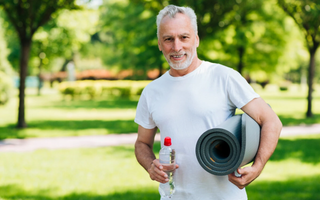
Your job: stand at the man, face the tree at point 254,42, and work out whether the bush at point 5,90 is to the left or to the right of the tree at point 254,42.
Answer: left

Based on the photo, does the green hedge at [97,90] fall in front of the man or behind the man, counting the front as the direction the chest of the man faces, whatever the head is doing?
behind

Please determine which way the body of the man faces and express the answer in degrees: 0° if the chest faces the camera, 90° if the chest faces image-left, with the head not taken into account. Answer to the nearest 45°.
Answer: approximately 0°

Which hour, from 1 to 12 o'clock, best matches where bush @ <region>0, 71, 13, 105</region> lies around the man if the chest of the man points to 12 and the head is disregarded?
The bush is roughly at 5 o'clock from the man.

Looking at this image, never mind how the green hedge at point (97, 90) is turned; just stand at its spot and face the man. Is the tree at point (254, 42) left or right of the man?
left

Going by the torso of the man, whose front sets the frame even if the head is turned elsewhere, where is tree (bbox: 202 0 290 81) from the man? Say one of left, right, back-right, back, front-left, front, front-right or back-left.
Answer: back
